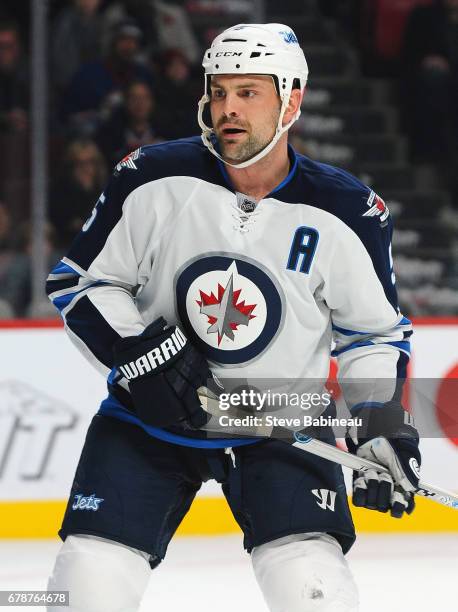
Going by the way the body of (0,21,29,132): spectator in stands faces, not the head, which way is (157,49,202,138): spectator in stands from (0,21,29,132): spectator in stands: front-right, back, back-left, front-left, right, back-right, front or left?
left

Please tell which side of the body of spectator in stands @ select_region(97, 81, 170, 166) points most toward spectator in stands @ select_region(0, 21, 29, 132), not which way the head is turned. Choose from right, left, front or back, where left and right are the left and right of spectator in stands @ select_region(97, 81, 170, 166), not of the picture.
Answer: right

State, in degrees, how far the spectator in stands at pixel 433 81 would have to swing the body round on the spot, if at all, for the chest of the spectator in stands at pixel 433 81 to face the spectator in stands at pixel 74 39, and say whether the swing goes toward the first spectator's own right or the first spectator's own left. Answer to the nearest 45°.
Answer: approximately 45° to the first spectator's own right

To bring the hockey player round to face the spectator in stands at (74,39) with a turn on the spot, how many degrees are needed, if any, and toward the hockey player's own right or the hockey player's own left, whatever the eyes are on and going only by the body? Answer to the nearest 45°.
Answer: approximately 180°

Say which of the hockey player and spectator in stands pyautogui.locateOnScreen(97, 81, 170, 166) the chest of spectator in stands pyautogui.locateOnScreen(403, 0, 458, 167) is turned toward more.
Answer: the hockey player
